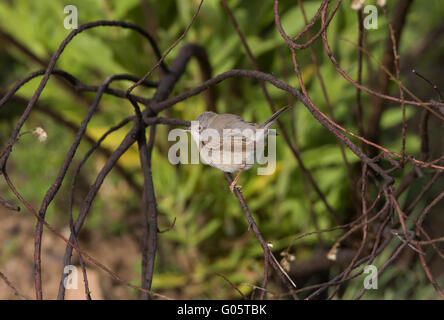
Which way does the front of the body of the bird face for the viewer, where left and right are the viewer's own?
facing to the left of the viewer
